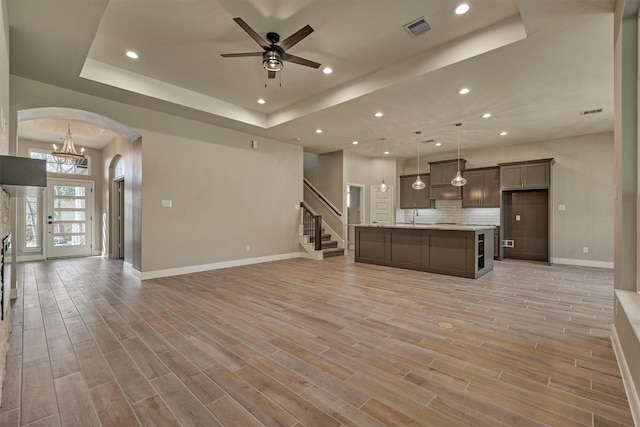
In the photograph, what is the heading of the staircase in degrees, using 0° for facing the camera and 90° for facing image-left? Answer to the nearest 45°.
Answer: approximately 315°

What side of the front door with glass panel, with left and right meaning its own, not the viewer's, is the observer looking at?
front

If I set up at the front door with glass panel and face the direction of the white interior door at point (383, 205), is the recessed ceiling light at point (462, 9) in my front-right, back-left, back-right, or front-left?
front-right

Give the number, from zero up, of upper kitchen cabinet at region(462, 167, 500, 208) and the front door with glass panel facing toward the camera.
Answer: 2

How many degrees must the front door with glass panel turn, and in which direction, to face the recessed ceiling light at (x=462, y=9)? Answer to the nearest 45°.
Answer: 0° — it already faces it

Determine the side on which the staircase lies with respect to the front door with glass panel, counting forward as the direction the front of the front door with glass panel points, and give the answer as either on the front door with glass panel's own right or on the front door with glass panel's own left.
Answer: on the front door with glass panel's own left

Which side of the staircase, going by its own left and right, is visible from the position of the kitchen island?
front

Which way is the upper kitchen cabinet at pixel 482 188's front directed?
toward the camera

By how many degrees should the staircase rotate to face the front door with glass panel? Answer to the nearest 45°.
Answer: approximately 135° to its right

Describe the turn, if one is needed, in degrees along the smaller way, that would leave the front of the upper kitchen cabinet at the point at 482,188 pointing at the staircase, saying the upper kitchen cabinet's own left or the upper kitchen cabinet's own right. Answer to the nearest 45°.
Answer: approximately 45° to the upper kitchen cabinet's own right

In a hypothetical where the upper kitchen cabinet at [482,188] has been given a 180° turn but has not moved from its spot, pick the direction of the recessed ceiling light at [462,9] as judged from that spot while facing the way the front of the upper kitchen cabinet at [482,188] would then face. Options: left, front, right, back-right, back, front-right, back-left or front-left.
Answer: back

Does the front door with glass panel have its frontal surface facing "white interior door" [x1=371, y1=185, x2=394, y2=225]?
no

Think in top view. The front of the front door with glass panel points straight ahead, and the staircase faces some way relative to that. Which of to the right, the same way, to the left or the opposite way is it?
the same way

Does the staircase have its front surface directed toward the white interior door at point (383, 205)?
no
